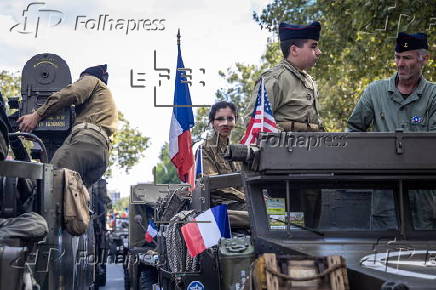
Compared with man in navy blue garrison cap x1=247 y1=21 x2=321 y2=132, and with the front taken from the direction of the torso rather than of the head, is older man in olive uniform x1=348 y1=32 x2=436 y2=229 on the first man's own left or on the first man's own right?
on the first man's own left

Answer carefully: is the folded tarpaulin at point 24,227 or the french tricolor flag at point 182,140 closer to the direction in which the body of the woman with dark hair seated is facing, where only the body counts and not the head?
the folded tarpaulin

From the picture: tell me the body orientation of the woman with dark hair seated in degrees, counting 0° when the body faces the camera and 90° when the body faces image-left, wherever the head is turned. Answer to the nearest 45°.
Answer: approximately 315°

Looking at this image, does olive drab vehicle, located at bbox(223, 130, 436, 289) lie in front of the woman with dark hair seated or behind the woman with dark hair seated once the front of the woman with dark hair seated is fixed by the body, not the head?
in front

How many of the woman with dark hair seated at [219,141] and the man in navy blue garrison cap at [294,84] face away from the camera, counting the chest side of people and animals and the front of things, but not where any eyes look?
0

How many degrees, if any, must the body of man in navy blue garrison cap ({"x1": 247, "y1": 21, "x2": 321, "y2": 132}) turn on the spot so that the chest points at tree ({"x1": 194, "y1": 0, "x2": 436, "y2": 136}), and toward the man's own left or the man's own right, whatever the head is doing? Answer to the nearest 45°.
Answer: approximately 135° to the man's own left

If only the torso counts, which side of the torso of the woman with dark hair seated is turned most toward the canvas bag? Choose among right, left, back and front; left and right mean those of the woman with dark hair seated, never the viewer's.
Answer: right

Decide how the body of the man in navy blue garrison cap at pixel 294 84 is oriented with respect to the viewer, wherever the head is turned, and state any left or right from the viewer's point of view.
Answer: facing the viewer and to the right of the viewer
